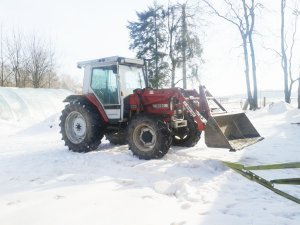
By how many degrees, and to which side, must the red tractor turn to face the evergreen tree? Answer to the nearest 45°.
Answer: approximately 135° to its left

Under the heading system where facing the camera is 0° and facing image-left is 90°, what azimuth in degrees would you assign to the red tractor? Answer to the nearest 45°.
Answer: approximately 315°
